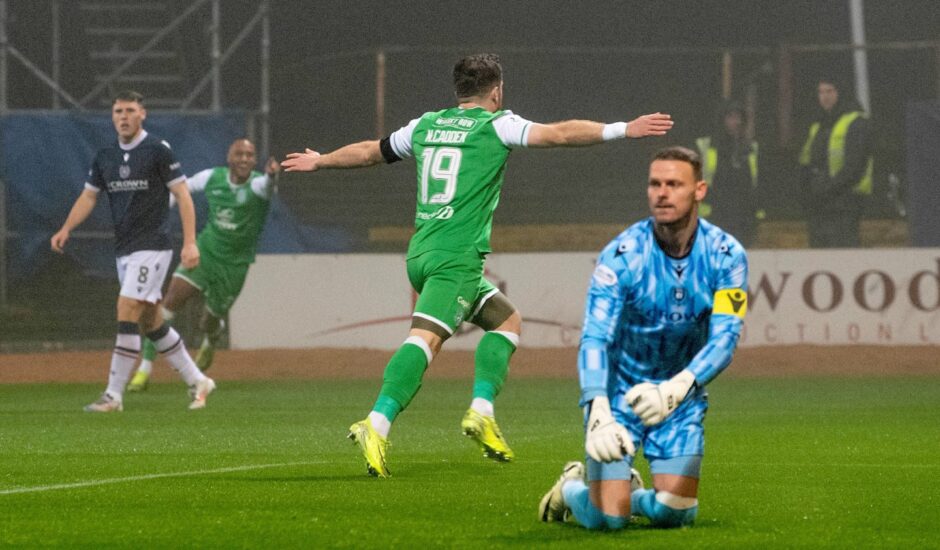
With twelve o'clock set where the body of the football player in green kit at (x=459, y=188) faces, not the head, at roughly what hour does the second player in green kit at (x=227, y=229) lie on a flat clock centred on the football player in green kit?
The second player in green kit is roughly at 10 o'clock from the football player in green kit.

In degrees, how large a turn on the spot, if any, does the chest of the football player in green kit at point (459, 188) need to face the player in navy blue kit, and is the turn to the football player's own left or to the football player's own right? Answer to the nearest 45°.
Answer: approximately 90° to the football player's own left

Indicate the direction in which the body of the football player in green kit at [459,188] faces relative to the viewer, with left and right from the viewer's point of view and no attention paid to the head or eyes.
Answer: facing away from the viewer and to the right of the viewer

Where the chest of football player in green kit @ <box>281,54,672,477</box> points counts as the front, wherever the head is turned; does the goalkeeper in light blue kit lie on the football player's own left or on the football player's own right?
on the football player's own right

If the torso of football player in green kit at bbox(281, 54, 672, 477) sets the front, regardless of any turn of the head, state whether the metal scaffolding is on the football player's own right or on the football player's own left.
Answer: on the football player's own left

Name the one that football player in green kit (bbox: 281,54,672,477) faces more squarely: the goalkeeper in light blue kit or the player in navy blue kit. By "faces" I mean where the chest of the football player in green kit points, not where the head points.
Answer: the player in navy blue kit

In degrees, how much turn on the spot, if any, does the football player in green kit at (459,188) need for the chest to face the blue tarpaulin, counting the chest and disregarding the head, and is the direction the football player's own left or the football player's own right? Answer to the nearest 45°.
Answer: approximately 90° to the football player's own left
